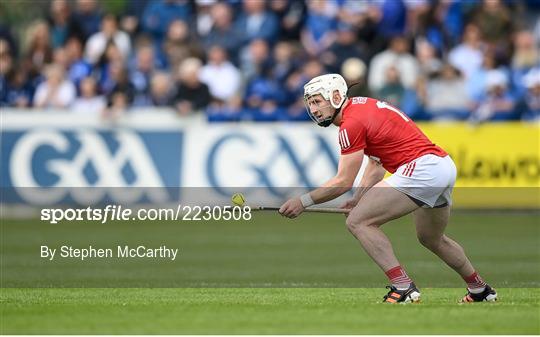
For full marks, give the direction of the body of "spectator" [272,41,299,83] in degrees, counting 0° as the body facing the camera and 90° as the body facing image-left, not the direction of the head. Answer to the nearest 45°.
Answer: approximately 0°

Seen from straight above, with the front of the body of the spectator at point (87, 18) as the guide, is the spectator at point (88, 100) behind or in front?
in front

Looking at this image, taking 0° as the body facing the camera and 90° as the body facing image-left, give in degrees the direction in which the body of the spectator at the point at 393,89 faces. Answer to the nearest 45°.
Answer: approximately 0°

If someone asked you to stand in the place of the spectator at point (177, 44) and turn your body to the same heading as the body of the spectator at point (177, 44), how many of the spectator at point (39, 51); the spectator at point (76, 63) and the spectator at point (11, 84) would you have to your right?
3

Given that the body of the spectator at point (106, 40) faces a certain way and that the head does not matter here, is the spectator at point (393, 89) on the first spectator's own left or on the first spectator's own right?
on the first spectator's own left

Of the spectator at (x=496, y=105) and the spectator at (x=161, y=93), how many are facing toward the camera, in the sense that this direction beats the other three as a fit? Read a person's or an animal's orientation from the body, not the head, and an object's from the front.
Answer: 2

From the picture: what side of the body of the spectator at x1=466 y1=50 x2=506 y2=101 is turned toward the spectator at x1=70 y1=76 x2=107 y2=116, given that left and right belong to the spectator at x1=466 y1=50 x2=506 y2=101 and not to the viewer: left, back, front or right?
right

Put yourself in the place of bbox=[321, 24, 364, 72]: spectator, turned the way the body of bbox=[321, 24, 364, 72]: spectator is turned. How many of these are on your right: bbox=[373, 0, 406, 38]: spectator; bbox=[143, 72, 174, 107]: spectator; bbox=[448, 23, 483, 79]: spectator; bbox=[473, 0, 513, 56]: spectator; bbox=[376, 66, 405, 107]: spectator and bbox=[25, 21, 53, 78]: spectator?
2

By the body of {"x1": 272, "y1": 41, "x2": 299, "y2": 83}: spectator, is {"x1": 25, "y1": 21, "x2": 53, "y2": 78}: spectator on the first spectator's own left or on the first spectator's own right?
on the first spectator's own right

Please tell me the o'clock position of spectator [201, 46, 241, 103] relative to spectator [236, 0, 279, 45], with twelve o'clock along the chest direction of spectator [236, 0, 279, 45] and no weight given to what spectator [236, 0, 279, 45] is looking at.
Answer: spectator [201, 46, 241, 103] is roughly at 1 o'clock from spectator [236, 0, 279, 45].
